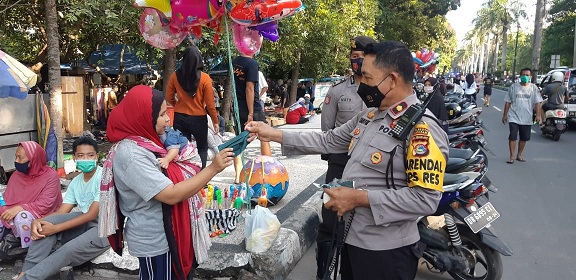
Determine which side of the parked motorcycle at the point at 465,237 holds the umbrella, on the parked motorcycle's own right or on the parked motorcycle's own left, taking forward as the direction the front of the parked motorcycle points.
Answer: on the parked motorcycle's own left

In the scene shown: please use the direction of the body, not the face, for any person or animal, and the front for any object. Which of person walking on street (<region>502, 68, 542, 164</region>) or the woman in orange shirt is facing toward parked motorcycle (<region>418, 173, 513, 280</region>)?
the person walking on street

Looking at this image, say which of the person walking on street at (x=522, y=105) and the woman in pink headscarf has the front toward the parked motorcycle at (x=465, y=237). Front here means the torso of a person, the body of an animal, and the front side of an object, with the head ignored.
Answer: the person walking on street

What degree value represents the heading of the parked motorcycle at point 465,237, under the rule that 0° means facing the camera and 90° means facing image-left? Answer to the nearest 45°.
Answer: approximately 135°

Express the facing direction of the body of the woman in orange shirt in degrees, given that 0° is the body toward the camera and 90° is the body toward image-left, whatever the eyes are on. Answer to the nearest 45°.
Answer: approximately 180°

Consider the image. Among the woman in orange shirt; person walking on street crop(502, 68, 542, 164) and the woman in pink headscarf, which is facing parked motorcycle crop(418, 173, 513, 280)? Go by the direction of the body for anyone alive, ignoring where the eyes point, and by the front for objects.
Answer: the person walking on street

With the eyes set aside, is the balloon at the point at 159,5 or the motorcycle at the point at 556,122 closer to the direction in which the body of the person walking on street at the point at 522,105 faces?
the balloon

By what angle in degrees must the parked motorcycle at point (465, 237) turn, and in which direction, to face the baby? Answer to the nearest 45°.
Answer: approximately 90° to its left

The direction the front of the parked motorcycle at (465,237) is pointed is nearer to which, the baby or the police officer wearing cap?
the police officer wearing cap

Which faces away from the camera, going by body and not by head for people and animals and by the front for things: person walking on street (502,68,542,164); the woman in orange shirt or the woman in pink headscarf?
the woman in orange shirt

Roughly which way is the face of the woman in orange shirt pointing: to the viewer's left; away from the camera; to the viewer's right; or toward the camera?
away from the camera

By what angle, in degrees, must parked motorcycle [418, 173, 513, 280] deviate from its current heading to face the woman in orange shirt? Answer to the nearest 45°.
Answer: approximately 45° to its left
